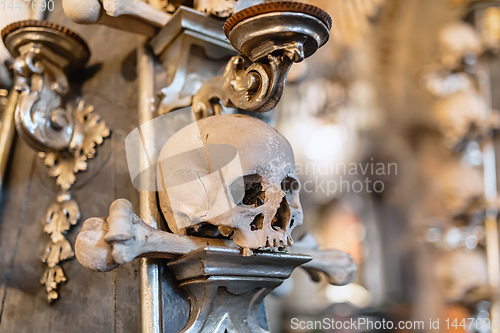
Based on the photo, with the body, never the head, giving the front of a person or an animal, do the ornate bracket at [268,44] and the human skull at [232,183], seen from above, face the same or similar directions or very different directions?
same or similar directions

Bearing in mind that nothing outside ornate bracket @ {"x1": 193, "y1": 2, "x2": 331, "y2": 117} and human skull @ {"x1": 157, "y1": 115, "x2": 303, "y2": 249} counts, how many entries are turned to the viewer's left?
0

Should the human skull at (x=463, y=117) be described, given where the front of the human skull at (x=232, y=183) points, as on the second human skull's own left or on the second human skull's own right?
on the second human skull's own left

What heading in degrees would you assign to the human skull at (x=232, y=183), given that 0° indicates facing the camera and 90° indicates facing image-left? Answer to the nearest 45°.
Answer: approximately 315°

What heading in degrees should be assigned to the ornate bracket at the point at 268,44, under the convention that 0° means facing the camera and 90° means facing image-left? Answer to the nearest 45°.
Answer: approximately 315°
